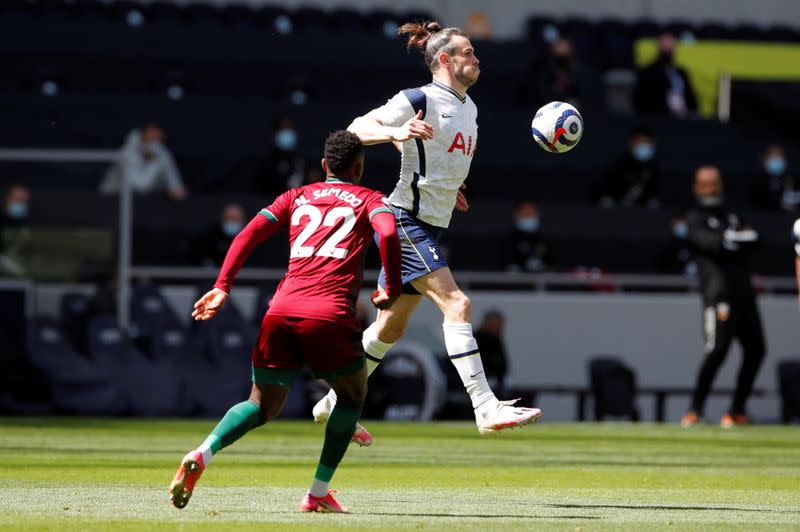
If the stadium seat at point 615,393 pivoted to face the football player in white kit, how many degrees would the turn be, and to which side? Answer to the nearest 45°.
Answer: approximately 45° to its right

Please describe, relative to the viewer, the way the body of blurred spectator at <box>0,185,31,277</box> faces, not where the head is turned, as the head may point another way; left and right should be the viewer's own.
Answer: facing the viewer

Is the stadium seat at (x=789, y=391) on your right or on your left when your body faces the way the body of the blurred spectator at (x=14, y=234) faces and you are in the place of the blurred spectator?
on your left

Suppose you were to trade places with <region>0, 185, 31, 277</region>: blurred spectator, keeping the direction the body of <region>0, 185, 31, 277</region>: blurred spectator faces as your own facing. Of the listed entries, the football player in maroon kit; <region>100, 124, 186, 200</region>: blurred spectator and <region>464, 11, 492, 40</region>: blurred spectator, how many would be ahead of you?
1

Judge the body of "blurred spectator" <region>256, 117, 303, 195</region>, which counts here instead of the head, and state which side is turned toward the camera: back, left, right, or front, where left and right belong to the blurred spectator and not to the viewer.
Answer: front

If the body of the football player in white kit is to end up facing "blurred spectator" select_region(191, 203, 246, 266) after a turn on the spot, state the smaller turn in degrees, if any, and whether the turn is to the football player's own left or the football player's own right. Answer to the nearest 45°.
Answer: approximately 135° to the football player's own left

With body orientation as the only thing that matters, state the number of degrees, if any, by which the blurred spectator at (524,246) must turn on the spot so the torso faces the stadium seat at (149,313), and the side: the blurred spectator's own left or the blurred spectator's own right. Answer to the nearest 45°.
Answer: approximately 45° to the blurred spectator's own right

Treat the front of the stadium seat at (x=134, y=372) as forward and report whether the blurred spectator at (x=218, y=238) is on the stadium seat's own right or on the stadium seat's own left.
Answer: on the stadium seat's own left

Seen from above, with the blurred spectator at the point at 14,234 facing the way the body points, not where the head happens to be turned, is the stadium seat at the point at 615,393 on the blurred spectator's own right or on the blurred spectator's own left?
on the blurred spectator's own left

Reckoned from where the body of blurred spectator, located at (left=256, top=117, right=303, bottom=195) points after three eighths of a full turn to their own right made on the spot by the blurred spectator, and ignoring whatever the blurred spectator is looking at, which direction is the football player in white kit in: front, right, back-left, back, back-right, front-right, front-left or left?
back-left

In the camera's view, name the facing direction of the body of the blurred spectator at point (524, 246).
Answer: toward the camera
